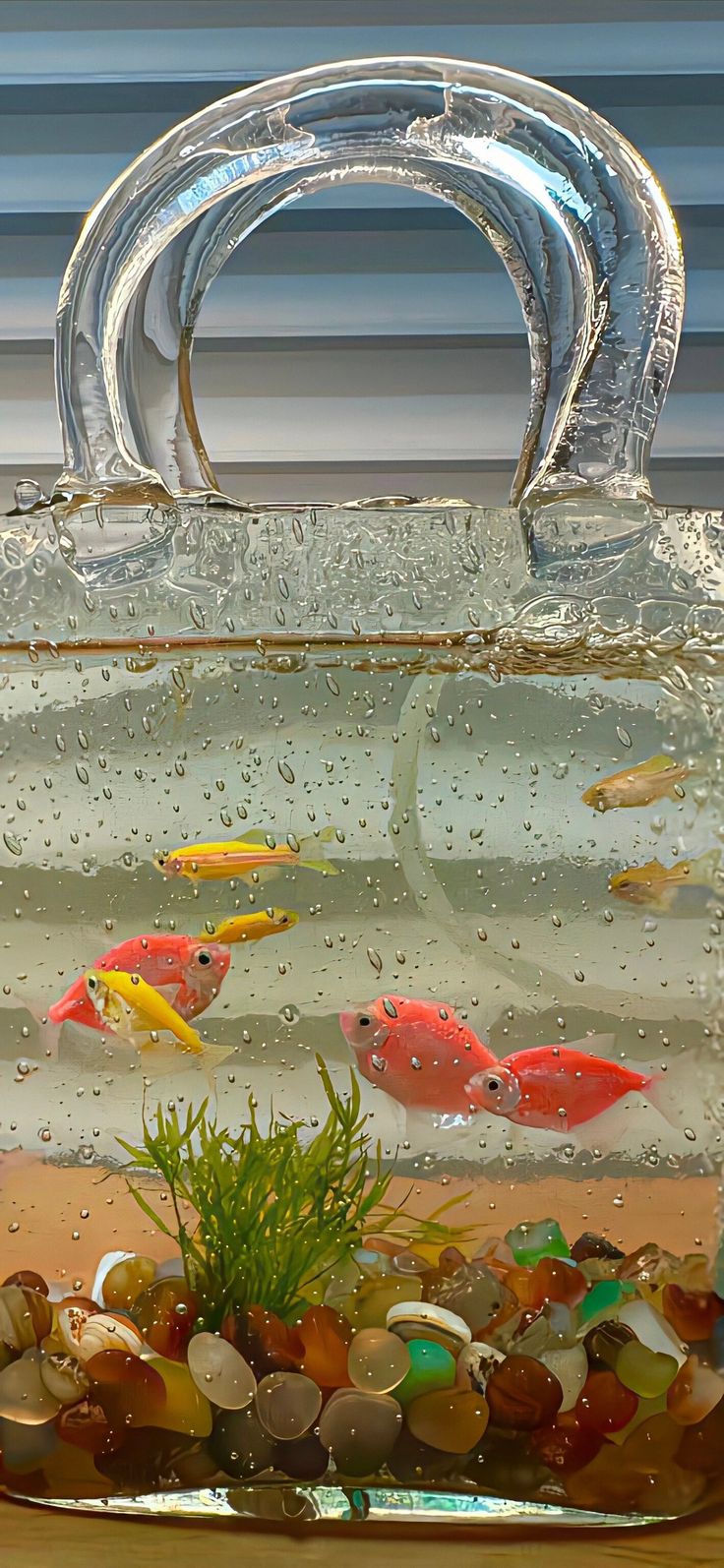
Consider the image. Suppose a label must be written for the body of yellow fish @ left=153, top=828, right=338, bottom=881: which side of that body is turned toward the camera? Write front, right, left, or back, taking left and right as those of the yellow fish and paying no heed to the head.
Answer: left

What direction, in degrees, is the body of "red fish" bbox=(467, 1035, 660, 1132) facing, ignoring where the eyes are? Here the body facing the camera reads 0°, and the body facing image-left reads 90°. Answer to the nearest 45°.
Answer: approximately 90°

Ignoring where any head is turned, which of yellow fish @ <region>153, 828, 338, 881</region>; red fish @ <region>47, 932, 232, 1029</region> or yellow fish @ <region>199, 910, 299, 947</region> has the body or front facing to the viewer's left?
yellow fish @ <region>153, 828, 338, 881</region>

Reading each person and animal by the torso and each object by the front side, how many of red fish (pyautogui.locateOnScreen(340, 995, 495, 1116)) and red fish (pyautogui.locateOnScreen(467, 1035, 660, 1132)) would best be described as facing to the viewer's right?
0

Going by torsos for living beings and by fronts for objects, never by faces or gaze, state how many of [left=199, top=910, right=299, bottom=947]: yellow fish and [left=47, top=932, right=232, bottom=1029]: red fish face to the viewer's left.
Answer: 0

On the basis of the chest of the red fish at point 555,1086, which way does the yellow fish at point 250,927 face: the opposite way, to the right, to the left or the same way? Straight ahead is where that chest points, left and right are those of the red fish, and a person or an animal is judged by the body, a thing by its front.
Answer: the opposite way

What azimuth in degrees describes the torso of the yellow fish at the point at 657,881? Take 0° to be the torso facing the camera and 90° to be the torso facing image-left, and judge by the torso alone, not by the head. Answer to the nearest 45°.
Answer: approximately 90°

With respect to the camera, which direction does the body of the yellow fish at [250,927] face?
to the viewer's right

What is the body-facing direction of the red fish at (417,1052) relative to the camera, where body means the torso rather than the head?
to the viewer's left

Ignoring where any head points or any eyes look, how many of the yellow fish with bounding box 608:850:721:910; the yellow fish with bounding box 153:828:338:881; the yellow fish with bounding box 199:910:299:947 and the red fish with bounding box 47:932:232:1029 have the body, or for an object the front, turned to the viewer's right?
2

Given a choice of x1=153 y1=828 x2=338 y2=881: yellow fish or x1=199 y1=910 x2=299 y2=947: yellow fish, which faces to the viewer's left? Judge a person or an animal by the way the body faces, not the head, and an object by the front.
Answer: x1=153 y1=828 x2=338 y2=881: yellow fish

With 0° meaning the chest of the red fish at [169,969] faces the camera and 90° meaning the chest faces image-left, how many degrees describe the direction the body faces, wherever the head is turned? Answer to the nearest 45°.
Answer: approximately 270°
